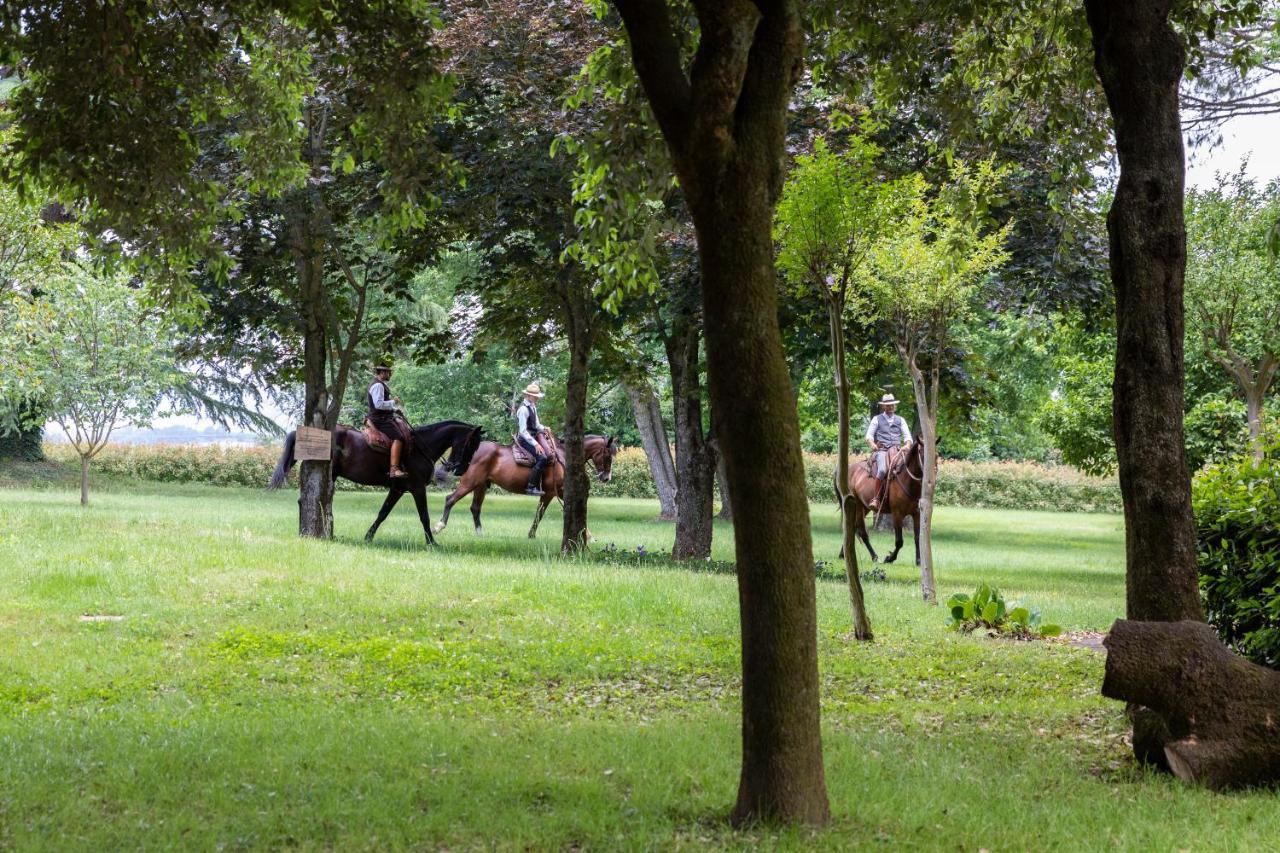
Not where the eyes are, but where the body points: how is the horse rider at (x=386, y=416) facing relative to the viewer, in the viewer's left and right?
facing to the right of the viewer

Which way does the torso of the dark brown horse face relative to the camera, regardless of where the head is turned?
to the viewer's right

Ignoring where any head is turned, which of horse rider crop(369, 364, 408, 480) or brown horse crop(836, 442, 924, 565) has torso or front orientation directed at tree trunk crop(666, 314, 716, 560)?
the horse rider

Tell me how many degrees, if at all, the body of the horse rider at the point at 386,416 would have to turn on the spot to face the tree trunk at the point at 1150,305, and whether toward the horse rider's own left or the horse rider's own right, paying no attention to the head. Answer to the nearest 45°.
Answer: approximately 90° to the horse rider's own right

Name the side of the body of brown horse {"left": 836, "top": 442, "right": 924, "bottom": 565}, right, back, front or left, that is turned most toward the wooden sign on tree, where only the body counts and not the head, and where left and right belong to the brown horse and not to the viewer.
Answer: right

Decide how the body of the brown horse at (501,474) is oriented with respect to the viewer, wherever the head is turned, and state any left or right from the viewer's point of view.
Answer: facing to the right of the viewer

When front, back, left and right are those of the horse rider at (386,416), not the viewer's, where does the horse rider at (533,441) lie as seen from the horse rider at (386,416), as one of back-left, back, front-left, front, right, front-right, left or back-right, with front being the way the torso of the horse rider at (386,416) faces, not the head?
front-left

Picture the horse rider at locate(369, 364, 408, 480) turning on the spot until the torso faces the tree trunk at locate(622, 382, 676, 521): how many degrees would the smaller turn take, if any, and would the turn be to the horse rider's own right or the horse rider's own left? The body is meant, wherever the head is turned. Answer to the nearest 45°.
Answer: approximately 45° to the horse rider's own left

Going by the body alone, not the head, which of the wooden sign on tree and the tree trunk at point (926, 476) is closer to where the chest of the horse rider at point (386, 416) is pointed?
the tree trunk

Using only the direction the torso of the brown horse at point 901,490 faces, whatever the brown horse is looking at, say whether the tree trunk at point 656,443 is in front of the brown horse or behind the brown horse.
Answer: behind

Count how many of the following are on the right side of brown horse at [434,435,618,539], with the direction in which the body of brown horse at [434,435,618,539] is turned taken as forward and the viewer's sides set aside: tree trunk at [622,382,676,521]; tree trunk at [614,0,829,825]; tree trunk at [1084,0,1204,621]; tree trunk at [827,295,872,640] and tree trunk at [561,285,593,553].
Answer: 4

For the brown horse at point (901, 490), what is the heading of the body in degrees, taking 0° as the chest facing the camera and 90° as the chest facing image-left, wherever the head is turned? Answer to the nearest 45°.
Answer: approximately 315°
